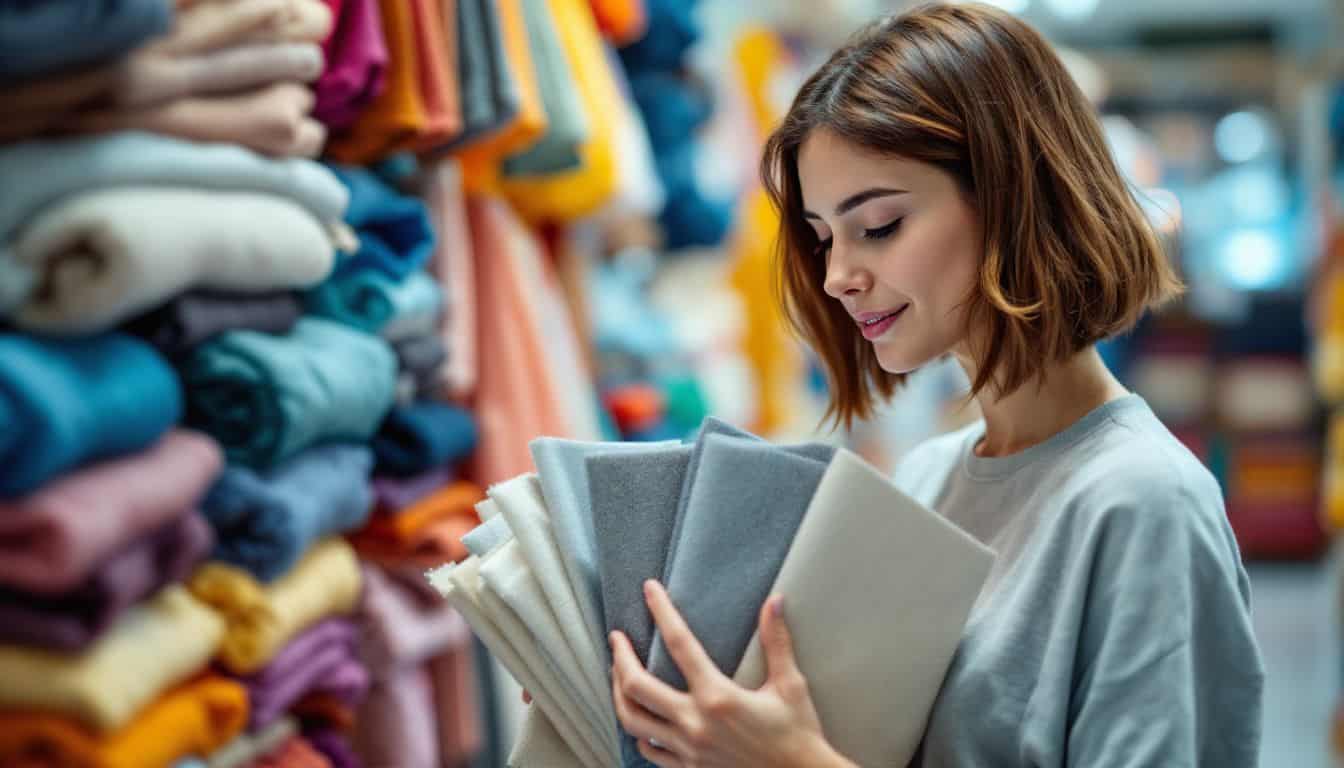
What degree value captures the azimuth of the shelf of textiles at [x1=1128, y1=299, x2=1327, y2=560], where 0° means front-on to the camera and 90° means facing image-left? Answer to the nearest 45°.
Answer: approximately 0°

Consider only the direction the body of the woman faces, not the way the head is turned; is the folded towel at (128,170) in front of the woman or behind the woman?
in front

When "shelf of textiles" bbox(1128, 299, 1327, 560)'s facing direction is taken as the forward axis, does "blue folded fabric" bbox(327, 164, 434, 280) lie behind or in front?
in front

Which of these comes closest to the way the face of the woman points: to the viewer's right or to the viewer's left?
to the viewer's left

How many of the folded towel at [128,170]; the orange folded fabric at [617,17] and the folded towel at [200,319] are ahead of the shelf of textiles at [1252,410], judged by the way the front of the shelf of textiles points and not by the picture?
3

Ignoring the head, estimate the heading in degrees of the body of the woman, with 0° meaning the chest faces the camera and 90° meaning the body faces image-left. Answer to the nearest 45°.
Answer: approximately 45°

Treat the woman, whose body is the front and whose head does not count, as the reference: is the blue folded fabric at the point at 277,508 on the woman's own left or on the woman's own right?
on the woman's own right

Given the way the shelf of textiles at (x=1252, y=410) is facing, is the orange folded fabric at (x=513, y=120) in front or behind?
in front

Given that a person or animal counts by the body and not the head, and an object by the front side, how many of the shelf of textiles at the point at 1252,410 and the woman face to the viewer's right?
0
